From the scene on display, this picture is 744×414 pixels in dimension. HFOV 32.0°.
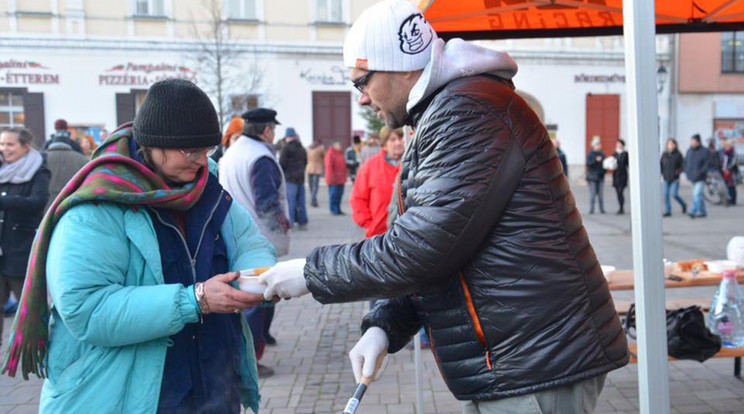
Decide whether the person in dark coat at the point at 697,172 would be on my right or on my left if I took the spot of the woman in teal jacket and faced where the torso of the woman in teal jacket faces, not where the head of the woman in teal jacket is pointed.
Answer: on my left

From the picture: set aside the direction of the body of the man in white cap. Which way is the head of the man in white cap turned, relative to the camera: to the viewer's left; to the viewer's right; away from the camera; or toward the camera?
to the viewer's left

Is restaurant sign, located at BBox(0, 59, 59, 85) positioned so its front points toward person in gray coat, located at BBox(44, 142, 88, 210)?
yes

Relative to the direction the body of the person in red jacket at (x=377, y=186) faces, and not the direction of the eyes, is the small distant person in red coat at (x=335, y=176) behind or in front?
behind

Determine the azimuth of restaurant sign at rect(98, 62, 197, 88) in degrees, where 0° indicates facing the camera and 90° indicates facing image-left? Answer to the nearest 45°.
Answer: approximately 0°

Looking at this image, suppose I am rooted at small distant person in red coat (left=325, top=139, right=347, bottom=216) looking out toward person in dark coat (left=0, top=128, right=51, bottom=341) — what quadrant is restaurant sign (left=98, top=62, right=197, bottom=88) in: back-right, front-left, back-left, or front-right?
back-right

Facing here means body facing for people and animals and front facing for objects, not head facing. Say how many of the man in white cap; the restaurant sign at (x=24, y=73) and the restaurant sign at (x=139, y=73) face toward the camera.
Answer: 2
